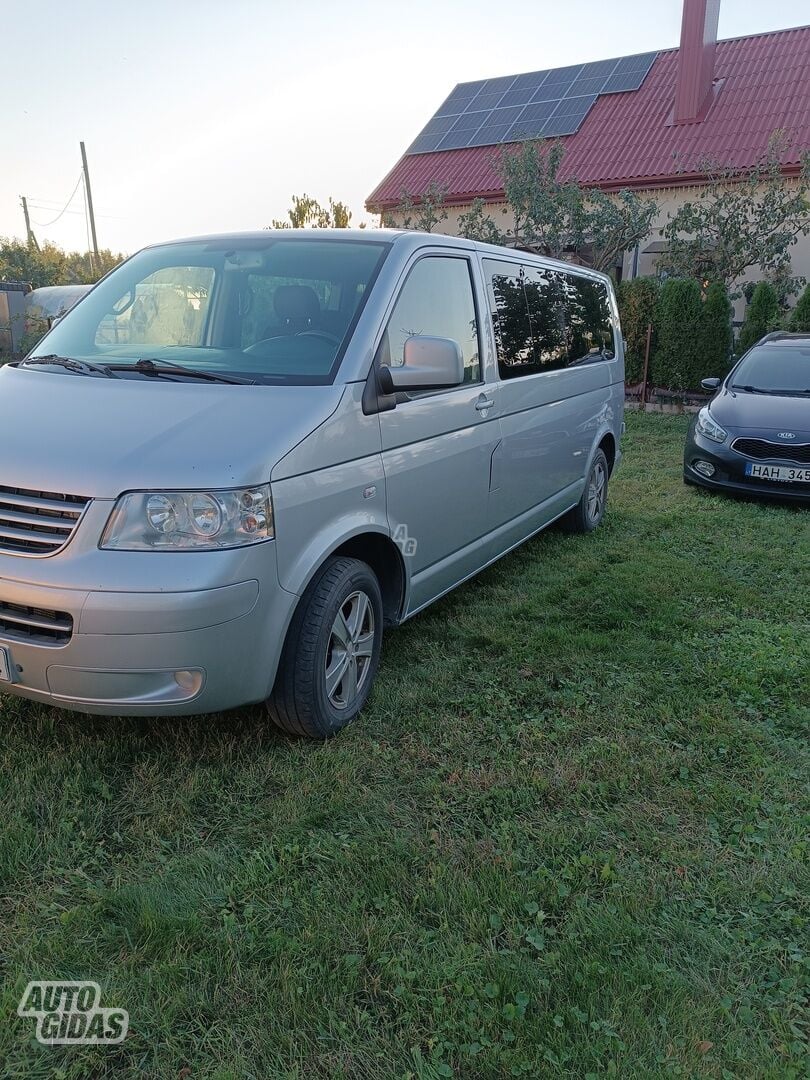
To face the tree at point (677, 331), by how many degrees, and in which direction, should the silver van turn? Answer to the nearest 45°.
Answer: approximately 180°

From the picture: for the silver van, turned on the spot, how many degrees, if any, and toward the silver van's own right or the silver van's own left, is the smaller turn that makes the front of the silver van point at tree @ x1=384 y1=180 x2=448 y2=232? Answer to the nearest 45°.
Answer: approximately 135° to the silver van's own right

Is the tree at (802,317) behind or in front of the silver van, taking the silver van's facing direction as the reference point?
behind

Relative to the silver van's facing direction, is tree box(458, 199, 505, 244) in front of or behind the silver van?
behind

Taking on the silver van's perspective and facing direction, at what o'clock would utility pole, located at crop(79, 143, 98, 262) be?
The utility pole is roughly at 4 o'clock from the silver van.

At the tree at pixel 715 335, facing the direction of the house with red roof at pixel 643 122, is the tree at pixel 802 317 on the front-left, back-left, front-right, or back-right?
back-right

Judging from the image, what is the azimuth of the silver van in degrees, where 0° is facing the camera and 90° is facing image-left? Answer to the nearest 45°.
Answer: approximately 45°

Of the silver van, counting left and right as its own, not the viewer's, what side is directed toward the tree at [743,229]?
back

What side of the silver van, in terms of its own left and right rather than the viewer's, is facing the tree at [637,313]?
back

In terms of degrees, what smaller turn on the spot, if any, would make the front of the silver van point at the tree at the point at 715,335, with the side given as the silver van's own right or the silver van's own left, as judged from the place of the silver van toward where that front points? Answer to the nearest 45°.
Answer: approximately 180°
